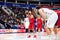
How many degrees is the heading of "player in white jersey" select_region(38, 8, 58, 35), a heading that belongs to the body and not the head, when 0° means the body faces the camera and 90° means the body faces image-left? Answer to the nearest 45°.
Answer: approximately 90°

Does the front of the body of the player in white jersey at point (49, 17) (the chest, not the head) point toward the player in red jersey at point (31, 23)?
yes
